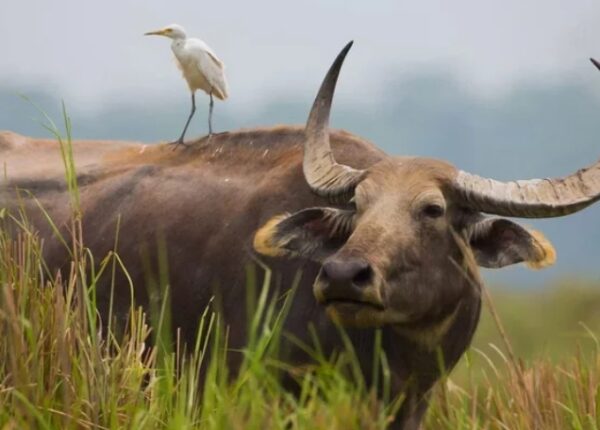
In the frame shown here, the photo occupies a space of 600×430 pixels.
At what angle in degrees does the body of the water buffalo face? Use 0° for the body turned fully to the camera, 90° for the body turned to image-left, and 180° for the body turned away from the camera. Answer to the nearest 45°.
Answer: approximately 315°
